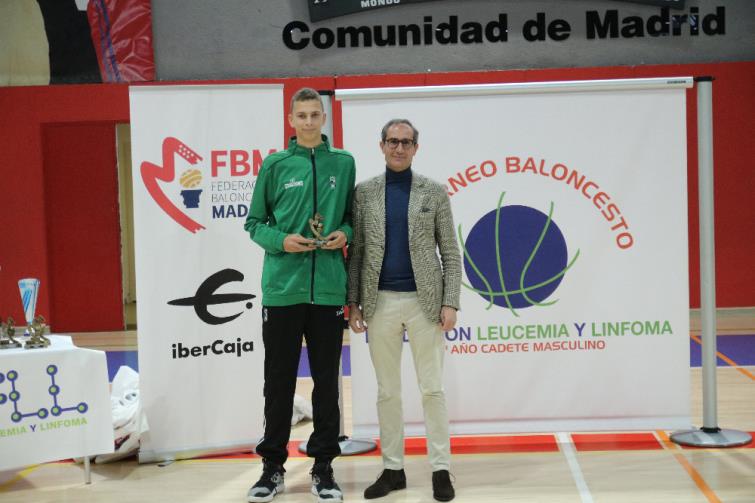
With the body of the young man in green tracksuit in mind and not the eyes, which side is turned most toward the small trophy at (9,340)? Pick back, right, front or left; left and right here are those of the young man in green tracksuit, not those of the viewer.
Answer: right

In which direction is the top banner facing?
toward the camera

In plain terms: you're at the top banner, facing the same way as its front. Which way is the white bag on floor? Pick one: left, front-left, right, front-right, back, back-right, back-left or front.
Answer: front

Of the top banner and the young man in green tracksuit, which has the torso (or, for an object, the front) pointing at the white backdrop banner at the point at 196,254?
the top banner

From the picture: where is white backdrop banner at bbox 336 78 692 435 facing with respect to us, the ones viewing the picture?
facing the viewer

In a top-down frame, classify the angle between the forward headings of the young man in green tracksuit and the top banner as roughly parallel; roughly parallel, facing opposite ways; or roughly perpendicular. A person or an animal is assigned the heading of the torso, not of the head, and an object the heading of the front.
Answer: roughly parallel

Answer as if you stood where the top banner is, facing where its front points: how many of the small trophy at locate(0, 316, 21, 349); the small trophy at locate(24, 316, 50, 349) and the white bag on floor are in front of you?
3

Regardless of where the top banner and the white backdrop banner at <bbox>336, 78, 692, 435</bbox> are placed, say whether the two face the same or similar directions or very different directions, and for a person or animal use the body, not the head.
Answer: same or similar directions

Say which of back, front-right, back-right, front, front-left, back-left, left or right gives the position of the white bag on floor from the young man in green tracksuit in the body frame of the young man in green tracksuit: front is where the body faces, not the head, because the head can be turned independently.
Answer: back-right

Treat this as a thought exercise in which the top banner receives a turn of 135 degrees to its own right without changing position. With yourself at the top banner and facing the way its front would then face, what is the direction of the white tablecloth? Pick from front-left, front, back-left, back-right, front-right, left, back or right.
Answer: back-left

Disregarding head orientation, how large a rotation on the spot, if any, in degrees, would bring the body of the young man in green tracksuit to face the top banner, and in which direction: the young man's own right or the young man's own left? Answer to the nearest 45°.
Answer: approximately 180°

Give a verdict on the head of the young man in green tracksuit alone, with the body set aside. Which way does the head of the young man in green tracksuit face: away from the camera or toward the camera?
toward the camera
